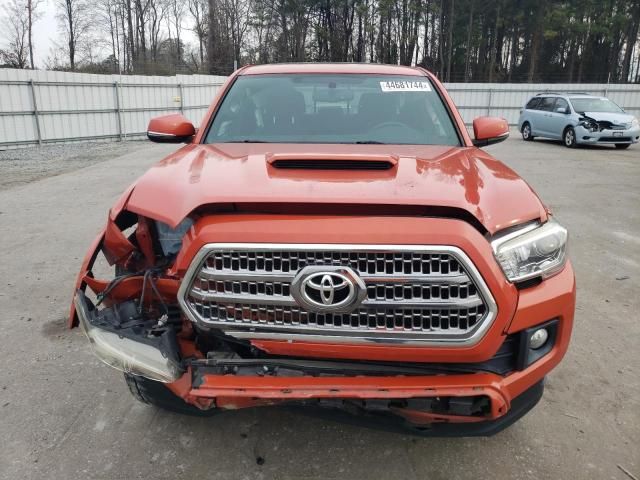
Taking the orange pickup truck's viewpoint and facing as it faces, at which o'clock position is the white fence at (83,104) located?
The white fence is roughly at 5 o'clock from the orange pickup truck.

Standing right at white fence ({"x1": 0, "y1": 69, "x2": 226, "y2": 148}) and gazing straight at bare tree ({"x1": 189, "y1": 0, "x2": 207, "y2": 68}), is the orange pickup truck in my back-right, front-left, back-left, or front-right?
back-right

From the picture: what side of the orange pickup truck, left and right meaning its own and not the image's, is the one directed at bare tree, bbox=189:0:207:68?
back

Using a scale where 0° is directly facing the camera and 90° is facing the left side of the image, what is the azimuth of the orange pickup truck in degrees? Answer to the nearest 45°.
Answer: approximately 0°
